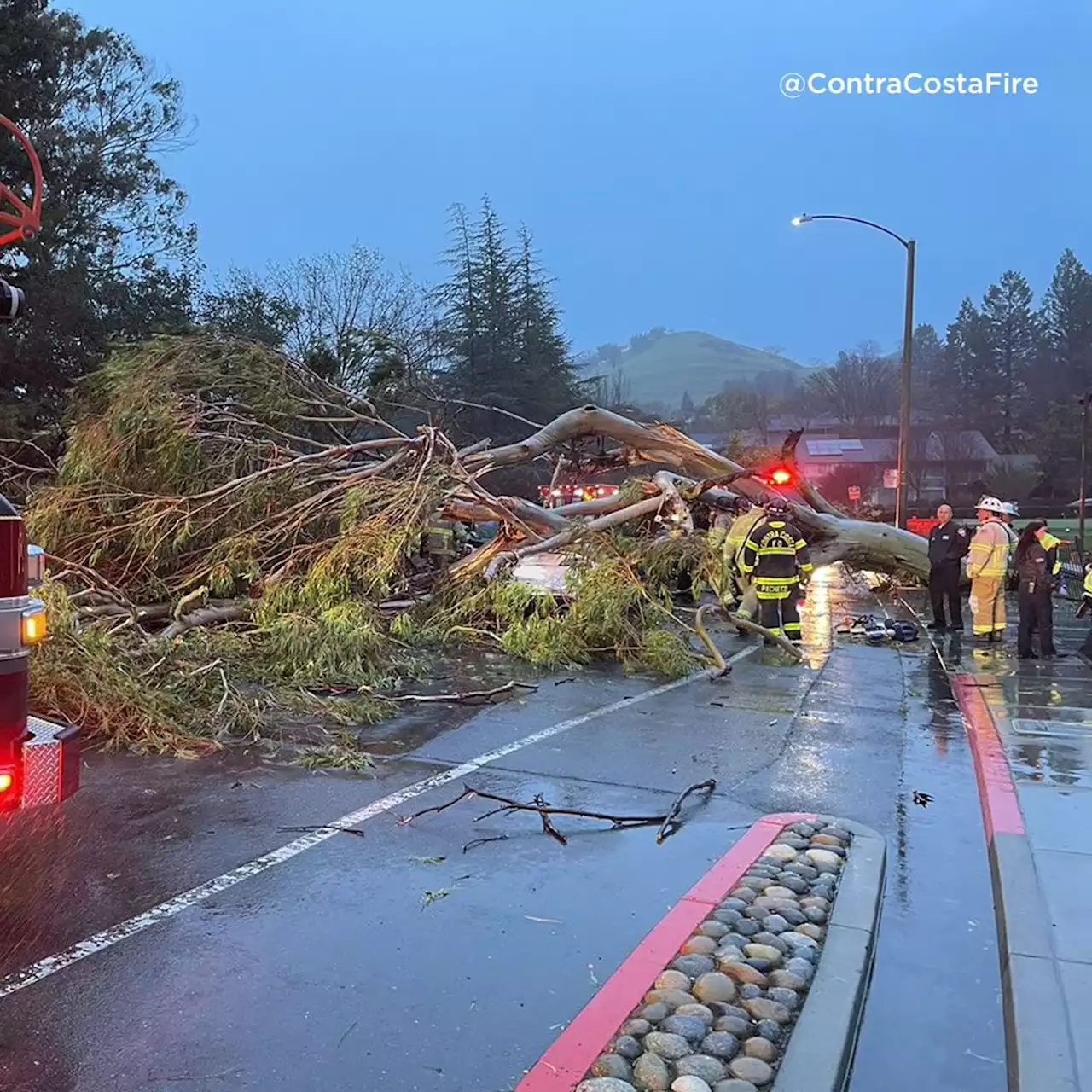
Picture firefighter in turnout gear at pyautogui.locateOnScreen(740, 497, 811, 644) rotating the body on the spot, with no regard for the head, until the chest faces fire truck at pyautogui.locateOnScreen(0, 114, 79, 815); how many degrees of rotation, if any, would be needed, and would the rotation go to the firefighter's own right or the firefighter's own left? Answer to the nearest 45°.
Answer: approximately 180°

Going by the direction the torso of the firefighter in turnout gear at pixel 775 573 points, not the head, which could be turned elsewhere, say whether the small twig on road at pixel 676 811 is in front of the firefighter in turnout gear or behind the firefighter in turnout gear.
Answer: behind

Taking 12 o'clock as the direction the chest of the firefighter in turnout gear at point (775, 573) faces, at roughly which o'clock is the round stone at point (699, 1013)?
The round stone is roughly at 6 o'clock from the firefighter in turnout gear.

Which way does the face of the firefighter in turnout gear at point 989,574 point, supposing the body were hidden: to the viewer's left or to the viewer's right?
to the viewer's left

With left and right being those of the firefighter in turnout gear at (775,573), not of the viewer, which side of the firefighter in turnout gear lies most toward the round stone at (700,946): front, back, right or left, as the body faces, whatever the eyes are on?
back

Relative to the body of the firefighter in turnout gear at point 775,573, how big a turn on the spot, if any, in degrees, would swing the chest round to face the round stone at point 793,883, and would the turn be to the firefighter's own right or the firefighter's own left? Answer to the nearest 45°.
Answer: approximately 180°

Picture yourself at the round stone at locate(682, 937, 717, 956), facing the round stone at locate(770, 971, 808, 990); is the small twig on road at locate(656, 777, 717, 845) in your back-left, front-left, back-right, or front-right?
back-left

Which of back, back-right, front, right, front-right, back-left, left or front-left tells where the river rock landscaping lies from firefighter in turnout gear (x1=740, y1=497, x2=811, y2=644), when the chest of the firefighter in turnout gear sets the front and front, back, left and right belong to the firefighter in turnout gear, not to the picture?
back

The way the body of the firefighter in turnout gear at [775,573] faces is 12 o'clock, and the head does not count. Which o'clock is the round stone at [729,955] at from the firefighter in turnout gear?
The round stone is roughly at 6 o'clock from the firefighter in turnout gear.

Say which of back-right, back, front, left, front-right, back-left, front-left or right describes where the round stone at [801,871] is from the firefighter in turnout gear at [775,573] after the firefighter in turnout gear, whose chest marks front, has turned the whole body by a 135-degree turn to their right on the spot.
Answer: front-right

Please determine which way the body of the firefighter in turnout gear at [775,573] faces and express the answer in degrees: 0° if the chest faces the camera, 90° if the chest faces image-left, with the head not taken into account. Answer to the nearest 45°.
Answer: approximately 180°

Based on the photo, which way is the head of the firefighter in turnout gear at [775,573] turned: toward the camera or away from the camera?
away from the camera

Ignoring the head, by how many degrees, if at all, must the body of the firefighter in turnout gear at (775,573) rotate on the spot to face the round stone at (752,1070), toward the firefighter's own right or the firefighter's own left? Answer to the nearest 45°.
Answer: approximately 180°

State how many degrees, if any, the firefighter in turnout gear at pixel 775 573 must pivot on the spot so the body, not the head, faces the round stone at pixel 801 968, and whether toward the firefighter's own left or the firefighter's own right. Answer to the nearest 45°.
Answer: approximately 180°

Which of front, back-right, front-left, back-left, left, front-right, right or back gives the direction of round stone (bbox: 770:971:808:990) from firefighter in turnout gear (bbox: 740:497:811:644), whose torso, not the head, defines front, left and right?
back

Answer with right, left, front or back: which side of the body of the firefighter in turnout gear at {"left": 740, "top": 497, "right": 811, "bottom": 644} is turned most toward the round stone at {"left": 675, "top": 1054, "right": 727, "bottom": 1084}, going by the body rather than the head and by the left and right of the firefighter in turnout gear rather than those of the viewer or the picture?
back

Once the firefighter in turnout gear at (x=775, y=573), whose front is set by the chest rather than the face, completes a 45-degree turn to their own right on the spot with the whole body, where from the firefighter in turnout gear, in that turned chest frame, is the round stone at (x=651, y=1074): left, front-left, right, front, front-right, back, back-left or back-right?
back-right
